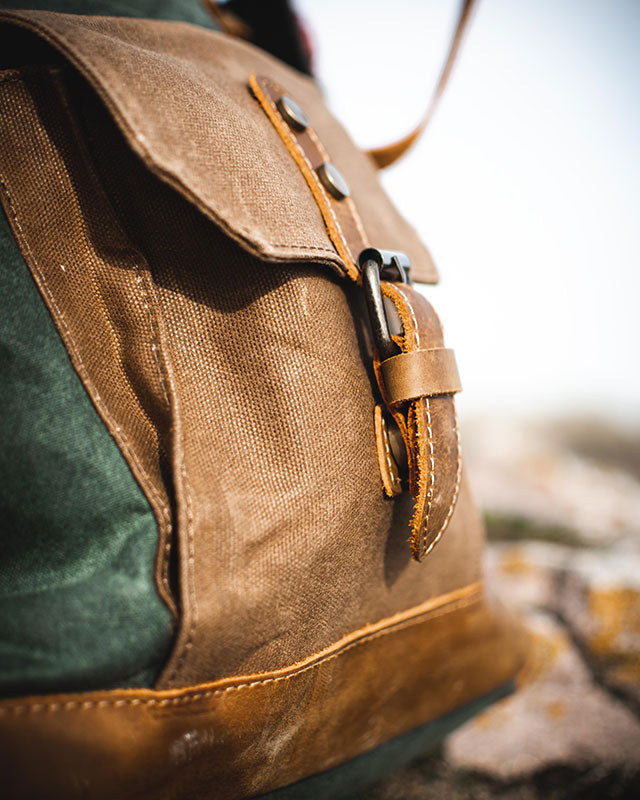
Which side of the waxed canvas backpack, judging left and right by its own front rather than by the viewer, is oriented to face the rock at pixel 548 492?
left

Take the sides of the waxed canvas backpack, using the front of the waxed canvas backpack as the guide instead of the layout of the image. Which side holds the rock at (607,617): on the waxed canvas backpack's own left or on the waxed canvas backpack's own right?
on the waxed canvas backpack's own left

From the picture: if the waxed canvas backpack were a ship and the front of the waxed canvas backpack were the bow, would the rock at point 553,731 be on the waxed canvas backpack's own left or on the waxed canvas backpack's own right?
on the waxed canvas backpack's own left

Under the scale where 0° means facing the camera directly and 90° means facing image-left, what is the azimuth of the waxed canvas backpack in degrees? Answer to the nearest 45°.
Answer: approximately 315°

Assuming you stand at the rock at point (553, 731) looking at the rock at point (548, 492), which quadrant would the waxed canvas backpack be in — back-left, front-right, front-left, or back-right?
back-left
